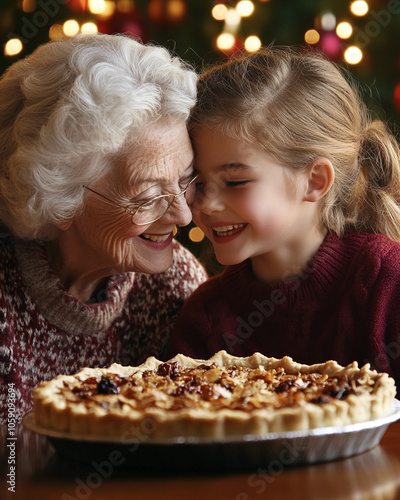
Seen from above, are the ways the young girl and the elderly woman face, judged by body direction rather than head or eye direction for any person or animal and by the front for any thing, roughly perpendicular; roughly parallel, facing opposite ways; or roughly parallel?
roughly perpendicular

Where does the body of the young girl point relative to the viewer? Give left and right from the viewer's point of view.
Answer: facing the viewer and to the left of the viewer

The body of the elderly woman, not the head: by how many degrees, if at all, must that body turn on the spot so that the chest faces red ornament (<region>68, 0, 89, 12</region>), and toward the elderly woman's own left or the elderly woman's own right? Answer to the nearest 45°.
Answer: approximately 135° to the elderly woman's own left

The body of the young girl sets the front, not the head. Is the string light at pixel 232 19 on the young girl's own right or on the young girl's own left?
on the young girl's own right

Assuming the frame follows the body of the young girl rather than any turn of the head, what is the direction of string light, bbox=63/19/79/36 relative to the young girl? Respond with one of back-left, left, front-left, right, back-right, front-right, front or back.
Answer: right

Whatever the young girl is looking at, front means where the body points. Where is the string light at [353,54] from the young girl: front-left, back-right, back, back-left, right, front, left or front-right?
back-right

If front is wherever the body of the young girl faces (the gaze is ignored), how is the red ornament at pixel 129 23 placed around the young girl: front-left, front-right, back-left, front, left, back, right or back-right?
right

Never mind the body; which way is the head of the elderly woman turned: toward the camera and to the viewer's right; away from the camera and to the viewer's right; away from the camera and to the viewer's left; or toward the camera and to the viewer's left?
toward the camera and to the viewer's right

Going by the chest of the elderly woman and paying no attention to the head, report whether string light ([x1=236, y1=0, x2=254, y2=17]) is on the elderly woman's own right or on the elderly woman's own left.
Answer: on the elderly woman's own left

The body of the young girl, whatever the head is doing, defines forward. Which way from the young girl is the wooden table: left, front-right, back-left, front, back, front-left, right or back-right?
front-left

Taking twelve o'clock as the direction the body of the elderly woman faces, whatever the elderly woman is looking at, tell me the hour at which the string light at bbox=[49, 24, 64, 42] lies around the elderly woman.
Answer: The string light is roughly at 7 o'clock from the elderly woman.

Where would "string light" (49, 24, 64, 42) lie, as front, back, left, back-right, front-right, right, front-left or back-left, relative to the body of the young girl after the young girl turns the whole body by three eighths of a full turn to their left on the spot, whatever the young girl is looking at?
back-left

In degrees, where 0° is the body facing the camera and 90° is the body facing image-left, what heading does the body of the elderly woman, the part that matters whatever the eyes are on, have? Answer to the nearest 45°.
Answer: approximately 315°

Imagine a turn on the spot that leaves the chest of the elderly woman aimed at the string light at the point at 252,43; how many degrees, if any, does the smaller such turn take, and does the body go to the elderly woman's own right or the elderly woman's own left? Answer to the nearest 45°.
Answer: approximately 135° to the elderly woman's own left

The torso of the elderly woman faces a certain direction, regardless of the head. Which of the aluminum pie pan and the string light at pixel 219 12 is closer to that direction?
the aluminum pie pan

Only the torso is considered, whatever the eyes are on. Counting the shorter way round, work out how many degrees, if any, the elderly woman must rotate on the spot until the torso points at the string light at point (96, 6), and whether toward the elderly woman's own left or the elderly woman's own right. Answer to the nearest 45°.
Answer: approximately 135° to the elderly woman's own left
